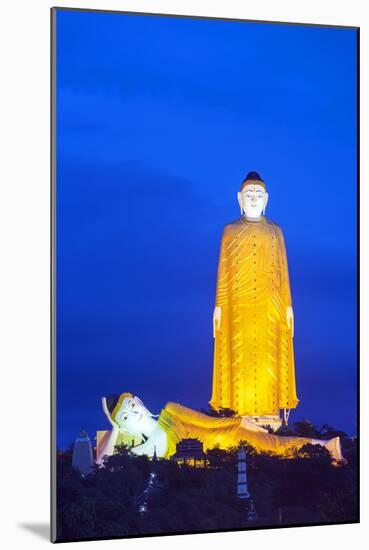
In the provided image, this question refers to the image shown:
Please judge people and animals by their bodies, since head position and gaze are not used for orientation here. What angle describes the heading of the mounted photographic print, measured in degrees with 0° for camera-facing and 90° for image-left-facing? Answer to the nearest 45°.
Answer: approximately 315°
